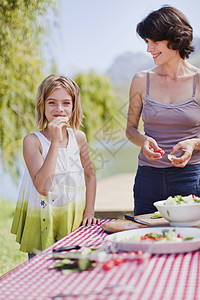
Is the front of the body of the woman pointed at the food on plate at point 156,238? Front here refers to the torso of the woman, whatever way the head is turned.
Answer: yes

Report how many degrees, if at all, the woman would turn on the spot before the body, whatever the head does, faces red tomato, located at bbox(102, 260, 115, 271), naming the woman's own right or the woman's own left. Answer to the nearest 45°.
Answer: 0° — they already face it

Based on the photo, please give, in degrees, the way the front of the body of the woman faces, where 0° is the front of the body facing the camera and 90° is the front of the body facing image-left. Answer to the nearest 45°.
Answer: approximately 0°
